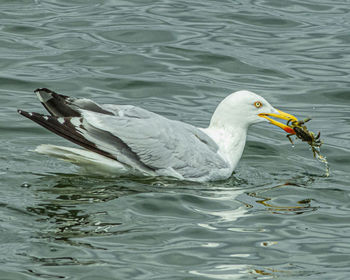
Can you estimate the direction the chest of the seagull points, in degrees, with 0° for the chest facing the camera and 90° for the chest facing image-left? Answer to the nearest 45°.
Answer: approximately 270°
